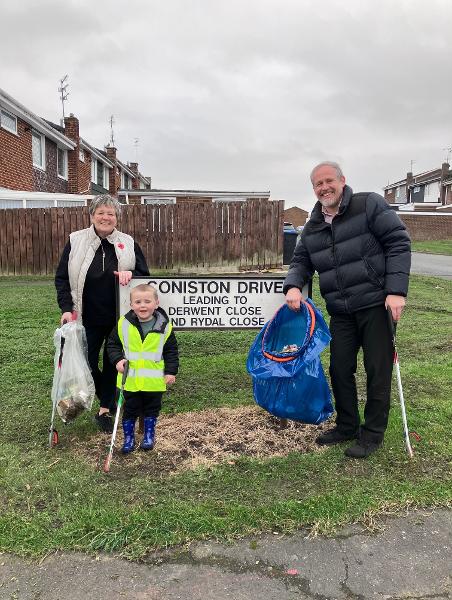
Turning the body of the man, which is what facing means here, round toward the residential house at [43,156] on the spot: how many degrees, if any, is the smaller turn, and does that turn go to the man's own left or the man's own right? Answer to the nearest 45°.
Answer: approximately 90° to the man's own right

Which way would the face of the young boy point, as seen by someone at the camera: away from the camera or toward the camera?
toward the camera

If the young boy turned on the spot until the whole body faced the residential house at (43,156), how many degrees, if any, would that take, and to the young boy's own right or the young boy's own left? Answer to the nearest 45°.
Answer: approximately 180°

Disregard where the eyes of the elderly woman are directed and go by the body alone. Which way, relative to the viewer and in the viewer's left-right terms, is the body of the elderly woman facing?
facing the viewer

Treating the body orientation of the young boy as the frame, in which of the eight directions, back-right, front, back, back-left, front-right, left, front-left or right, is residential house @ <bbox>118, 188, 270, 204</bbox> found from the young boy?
back

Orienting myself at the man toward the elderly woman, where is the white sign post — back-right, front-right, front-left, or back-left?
front-right

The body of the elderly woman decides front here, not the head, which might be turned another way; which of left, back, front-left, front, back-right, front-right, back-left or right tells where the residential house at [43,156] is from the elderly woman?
back

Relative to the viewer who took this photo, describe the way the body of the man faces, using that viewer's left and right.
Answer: facing the viewer and to the left of the viewer

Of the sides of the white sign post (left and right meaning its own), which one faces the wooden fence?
back

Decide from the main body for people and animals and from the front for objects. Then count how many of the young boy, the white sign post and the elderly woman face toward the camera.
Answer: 3

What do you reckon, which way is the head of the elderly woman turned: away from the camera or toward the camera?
toward the camera

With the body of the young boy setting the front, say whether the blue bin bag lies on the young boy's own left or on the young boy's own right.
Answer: on the young boy's own left

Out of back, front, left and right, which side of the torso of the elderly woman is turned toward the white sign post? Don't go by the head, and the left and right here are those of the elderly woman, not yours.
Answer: left

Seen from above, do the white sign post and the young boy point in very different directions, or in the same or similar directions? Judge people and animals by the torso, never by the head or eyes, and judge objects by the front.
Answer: same or similar directions

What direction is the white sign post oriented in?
toward the camera

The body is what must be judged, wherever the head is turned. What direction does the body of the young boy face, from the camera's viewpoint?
toward the camera

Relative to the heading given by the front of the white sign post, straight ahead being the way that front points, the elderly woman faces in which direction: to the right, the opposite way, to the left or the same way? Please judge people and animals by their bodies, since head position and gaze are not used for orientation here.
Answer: the same way

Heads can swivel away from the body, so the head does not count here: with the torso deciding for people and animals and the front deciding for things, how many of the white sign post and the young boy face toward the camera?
2
